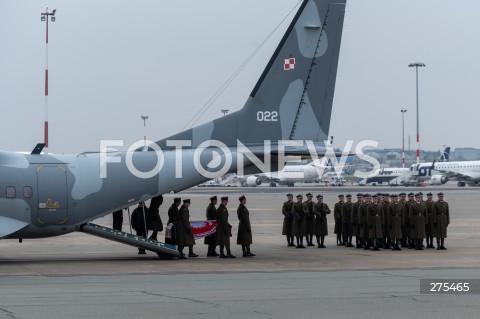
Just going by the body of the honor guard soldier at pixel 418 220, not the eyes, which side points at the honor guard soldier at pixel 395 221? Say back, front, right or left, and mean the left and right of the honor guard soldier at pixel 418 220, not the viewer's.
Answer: right

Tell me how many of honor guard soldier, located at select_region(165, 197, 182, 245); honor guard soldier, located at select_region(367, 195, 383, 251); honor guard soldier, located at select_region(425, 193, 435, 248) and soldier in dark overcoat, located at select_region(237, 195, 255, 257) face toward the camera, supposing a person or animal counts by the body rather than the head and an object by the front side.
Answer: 2

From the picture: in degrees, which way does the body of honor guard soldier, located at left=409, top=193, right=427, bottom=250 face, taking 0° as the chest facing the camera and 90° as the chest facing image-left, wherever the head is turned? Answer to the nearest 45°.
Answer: approximately 0°

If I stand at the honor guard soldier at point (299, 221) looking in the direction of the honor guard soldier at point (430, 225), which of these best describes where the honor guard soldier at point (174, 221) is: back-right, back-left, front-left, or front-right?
back-right

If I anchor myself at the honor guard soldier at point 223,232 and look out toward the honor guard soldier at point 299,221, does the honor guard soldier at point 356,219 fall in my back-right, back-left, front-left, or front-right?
front-right

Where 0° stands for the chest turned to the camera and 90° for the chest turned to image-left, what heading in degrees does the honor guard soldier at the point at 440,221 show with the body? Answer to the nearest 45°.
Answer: approximately 0°

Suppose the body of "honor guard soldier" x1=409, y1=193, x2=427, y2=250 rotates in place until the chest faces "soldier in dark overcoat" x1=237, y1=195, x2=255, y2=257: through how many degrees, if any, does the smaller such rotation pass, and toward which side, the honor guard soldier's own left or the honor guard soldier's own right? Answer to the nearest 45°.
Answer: approximately 45° to the honor guard soldier's own right

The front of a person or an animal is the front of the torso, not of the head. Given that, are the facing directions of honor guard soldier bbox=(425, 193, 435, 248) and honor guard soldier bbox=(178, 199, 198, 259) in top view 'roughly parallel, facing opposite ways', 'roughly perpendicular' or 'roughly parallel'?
roughly perpendicular

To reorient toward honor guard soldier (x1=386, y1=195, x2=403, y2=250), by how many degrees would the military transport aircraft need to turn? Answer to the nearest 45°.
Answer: approximately 180°

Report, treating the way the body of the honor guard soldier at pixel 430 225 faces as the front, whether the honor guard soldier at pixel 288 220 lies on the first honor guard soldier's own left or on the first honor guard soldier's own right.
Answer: on the first honor guard soldier's own right

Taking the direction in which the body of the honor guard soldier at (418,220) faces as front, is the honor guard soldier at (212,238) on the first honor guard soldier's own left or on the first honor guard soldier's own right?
on the first honor guard soldier's own right

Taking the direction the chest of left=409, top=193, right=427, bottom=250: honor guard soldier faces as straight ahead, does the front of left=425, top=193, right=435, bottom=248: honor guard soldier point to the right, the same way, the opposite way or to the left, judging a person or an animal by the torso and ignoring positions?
the same way
